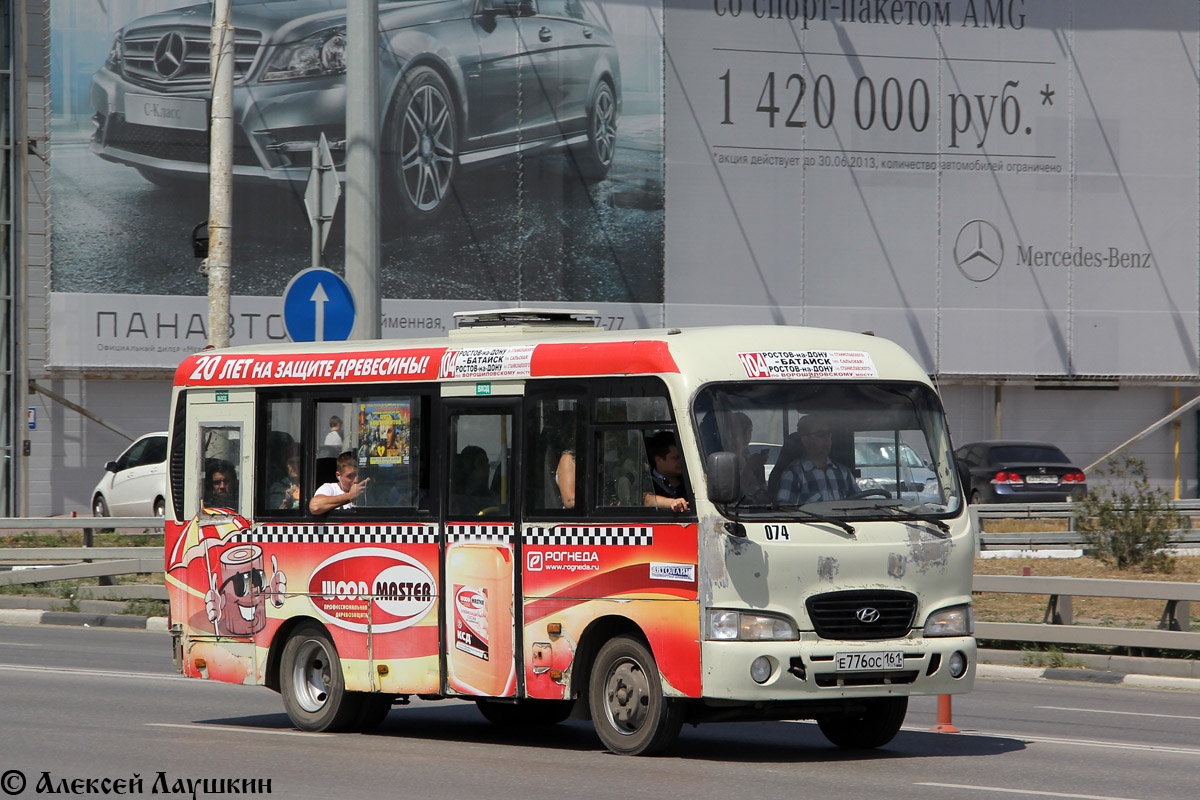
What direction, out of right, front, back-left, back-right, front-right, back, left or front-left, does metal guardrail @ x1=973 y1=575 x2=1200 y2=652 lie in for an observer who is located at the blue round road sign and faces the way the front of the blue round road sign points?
left

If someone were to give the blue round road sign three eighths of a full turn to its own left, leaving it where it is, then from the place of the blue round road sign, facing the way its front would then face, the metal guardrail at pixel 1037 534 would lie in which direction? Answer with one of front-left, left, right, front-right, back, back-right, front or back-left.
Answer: front

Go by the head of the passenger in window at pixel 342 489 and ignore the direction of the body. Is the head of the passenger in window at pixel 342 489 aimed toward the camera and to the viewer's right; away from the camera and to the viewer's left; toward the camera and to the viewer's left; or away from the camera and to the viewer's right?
toward the camera and to the viewer's right

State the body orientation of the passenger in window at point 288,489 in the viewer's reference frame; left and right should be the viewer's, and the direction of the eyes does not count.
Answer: facing the viewer and to the right of the viewer

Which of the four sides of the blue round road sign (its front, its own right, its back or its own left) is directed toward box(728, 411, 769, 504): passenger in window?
front

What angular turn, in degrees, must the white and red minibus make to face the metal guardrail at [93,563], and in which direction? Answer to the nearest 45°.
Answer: approximately 180°

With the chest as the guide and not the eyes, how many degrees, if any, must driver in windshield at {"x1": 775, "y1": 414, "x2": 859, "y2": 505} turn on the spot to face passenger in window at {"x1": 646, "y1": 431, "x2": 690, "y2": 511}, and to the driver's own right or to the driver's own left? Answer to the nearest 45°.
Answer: approximately 135° to the driver's own right

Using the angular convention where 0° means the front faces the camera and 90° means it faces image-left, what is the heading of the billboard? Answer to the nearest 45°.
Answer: approximately 0°
